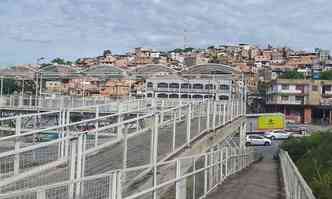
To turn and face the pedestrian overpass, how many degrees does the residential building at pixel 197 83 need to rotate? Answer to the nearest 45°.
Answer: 0° — it already faces it

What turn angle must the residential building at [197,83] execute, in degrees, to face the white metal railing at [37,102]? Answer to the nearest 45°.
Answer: approximately 45° to its right

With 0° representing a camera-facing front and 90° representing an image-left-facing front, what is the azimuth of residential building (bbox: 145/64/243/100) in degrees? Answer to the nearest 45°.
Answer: approximately 0°

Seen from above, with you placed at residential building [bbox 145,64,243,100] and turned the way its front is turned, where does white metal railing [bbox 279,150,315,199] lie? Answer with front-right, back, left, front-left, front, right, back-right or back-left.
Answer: front
